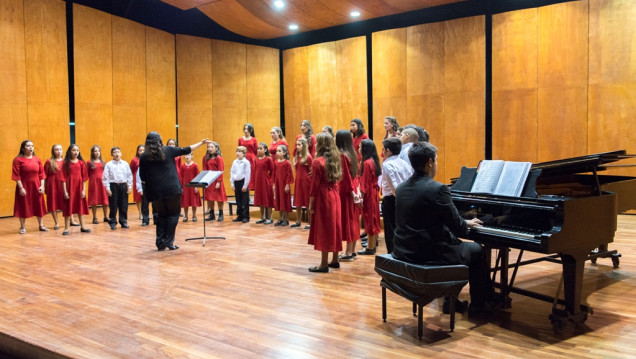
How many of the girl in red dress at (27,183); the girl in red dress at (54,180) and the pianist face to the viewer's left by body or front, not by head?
0

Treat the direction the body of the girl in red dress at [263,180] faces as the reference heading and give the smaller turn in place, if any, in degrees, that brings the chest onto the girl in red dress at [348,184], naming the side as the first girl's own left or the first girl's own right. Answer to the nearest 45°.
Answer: approximately 45° to the first girl's own left

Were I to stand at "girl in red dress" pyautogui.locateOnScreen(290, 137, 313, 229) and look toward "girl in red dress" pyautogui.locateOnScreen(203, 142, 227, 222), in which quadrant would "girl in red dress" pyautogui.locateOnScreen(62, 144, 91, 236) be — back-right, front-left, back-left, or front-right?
front-left

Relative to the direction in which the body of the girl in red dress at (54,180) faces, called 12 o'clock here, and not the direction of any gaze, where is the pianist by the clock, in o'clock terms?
The pianist is roughly at 1 o'clock from the girl in red dress.

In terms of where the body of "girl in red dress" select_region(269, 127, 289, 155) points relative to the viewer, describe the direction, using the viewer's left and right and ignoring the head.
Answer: facing the viewer and to the left of the viewer

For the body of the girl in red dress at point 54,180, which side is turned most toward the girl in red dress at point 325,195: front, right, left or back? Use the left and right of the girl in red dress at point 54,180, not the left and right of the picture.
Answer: front

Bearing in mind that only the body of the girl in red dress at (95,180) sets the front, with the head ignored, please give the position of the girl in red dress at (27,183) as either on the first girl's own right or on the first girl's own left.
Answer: on the first girl's own right

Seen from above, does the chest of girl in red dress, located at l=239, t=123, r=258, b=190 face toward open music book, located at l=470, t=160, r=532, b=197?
no

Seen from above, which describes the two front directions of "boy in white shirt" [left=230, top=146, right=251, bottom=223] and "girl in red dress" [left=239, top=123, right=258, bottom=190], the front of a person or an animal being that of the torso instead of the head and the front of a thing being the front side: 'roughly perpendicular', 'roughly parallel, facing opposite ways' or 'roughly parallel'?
roughly parallel

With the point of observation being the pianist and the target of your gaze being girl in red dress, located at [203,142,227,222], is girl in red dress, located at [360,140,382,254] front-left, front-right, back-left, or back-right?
front-right

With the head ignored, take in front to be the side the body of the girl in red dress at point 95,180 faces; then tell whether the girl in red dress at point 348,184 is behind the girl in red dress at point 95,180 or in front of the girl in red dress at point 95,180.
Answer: in front

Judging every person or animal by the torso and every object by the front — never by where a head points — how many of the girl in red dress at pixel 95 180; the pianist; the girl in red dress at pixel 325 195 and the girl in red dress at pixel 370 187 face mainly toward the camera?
1

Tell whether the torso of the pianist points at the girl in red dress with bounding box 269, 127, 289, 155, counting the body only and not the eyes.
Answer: no

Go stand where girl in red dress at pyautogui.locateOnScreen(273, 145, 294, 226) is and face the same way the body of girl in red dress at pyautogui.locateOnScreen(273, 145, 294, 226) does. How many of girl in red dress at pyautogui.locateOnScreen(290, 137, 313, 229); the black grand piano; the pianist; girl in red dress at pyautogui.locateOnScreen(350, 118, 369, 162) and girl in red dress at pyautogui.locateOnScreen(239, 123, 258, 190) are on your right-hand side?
1

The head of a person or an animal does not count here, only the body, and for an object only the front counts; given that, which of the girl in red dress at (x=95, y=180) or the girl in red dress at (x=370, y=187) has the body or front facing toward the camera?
the girl in red dress at (x=95, y=180)

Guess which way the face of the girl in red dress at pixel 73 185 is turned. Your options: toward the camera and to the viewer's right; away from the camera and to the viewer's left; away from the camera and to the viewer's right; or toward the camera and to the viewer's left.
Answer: toward the camera and to the viewer's right

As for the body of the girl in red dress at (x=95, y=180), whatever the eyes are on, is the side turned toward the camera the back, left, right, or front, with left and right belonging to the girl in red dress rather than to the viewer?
front

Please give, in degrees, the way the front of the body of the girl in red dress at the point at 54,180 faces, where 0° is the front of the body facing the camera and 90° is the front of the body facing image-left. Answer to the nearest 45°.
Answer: approximately 315°

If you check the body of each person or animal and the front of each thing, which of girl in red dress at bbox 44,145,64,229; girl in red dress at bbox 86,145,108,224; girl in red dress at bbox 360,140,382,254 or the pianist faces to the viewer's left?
girl in red dress at bbox 360,140,382,254

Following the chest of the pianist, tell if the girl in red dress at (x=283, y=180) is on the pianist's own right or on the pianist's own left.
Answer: on the pianist's own left

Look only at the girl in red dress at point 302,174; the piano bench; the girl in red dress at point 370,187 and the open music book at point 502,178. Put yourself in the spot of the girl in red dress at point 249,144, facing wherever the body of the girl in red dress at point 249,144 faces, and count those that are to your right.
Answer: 0
